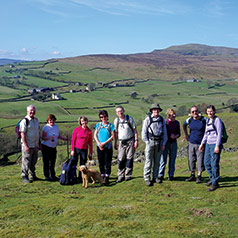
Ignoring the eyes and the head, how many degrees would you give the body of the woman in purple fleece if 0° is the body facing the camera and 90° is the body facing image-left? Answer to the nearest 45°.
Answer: approximately 45°

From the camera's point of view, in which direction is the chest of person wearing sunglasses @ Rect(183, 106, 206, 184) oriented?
toward the camera

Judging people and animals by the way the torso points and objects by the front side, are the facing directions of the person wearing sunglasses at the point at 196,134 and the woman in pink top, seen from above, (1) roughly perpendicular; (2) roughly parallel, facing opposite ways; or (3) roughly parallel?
roughly parallel

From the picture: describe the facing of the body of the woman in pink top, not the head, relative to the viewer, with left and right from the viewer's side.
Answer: facing the viewer

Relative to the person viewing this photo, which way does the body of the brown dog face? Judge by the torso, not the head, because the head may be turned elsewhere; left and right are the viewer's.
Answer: facing the viewer and to the left of the viewer

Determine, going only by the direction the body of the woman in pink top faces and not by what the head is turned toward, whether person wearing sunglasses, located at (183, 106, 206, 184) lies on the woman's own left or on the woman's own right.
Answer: on the woman's own left

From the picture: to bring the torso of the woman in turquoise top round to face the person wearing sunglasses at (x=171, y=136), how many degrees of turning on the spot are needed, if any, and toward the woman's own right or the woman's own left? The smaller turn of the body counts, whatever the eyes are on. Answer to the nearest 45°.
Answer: approximately 90° to the woman's own left

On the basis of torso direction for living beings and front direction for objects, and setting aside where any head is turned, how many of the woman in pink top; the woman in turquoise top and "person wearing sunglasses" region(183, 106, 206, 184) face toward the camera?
3

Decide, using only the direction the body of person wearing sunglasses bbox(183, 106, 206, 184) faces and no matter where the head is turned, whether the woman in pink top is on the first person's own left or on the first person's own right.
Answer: on the first person's own right

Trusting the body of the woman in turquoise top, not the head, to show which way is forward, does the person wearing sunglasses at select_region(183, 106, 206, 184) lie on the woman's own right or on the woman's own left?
on the woman's own left

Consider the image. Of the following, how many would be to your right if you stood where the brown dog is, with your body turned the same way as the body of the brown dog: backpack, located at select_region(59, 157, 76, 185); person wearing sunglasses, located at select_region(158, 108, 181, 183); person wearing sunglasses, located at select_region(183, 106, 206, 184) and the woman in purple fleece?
1

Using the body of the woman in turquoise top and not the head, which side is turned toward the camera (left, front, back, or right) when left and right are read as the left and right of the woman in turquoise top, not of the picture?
front

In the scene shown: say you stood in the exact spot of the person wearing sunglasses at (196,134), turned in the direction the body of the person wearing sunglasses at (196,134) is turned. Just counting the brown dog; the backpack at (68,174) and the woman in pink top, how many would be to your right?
3

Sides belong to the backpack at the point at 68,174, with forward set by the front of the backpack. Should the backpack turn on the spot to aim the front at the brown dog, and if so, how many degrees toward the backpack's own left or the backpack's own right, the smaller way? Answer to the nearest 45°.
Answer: approximately 90° to the backpack's own left

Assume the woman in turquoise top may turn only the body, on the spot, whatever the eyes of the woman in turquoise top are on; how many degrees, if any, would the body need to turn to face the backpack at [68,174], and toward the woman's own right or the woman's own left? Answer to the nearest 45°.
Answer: approximately 90° to the woman's own right

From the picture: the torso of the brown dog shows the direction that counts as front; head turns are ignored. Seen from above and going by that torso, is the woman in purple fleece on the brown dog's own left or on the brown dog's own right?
on the brown dog's own left
